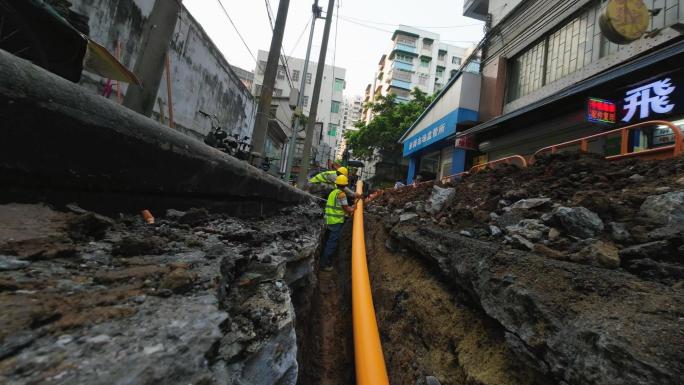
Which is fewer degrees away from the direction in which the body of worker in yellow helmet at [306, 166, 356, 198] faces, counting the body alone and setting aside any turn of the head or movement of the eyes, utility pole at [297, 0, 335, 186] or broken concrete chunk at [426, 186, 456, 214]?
the broken concrete chunk

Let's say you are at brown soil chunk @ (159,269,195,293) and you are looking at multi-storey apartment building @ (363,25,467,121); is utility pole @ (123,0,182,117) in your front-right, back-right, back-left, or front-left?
front-left

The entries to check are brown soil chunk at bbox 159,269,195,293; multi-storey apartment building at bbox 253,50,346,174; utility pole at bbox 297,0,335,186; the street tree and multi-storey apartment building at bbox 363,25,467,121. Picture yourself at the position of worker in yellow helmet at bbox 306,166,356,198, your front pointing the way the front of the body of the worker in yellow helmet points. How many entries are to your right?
1

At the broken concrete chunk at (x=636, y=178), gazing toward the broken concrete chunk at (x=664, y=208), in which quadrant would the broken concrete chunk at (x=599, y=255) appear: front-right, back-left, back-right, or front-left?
front-right

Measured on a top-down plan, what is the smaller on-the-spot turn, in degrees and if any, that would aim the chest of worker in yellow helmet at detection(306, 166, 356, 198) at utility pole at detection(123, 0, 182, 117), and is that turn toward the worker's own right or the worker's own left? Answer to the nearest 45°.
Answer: approximately 135° to the worker's own right

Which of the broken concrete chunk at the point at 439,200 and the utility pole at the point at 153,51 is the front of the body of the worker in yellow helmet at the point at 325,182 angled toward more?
the broken concrete chunk

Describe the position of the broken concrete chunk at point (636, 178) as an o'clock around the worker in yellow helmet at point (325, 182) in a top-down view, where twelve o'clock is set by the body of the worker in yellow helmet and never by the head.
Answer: The broken concrete chunk is roughly at 2 o'clock from the worker in yellow helmet.

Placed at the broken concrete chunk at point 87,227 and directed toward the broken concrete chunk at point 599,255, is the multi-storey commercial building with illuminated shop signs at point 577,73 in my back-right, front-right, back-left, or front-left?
front-left

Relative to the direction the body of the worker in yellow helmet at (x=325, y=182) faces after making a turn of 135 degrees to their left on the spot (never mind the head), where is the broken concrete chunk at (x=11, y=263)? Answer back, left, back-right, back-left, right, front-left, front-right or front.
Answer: back-left

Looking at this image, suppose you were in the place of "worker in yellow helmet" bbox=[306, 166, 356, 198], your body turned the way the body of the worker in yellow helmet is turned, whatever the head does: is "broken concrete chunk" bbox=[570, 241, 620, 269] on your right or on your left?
on your right

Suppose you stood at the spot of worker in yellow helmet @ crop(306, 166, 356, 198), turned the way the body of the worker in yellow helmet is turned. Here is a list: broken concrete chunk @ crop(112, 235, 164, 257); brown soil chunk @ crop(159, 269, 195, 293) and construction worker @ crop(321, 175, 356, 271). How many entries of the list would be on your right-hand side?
3

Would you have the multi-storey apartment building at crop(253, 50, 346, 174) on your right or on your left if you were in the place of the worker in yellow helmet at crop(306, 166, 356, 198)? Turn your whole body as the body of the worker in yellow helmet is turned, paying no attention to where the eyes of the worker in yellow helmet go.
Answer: on your left

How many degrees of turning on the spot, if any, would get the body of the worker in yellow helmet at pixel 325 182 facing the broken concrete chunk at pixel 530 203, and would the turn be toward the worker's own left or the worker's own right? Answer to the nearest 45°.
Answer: approximately 45° to the worker's own right

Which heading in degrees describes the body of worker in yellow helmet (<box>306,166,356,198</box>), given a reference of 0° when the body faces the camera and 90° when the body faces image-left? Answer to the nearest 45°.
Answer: approximately 270°
